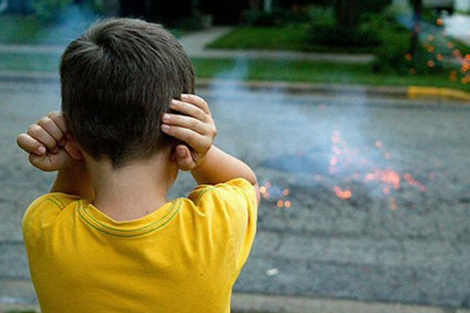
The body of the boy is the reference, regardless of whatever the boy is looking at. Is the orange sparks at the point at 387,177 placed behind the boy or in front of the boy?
in front

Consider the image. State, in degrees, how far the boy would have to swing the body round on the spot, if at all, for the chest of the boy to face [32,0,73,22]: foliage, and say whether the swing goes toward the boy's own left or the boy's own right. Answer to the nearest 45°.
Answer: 0° — they already face it

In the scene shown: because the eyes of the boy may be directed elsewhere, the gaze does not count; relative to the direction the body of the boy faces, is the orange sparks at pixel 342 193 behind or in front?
in front

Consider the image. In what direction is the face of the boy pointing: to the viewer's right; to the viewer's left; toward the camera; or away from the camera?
away from the camera

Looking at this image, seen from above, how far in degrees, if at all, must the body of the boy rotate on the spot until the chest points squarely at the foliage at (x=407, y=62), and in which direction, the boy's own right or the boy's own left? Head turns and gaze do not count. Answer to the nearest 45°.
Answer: approximately 45° to the boy's own right

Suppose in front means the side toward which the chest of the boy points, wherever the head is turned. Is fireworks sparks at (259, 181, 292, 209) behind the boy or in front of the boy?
in front

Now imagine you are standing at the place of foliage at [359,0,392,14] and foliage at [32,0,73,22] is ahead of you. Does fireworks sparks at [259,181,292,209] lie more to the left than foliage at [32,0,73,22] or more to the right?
left

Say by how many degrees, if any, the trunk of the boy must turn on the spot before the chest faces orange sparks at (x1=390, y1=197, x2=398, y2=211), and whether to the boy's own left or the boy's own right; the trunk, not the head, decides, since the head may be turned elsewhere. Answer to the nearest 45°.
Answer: approximately 45° to the boy's own right

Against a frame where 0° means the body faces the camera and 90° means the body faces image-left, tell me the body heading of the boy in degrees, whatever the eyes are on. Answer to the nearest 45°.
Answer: approximately 180°
